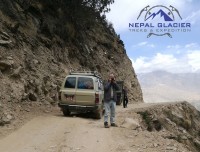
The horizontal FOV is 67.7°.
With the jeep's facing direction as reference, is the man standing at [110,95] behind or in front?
behind

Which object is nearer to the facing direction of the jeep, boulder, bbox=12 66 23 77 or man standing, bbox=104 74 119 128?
the boulder

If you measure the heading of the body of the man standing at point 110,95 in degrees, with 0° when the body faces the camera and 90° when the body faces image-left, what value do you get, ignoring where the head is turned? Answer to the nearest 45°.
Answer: approximately 0°

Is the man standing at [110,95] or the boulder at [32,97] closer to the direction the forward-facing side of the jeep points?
the boulder

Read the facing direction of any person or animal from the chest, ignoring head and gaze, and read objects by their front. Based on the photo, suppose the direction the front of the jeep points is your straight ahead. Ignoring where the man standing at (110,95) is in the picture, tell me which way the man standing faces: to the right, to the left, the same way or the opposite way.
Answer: the opposite way

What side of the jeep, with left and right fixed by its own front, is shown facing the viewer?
back

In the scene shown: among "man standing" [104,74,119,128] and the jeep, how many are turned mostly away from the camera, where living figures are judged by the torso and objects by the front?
1

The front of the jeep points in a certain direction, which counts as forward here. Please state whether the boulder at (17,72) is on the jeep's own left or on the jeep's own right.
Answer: on the jeep's own left
